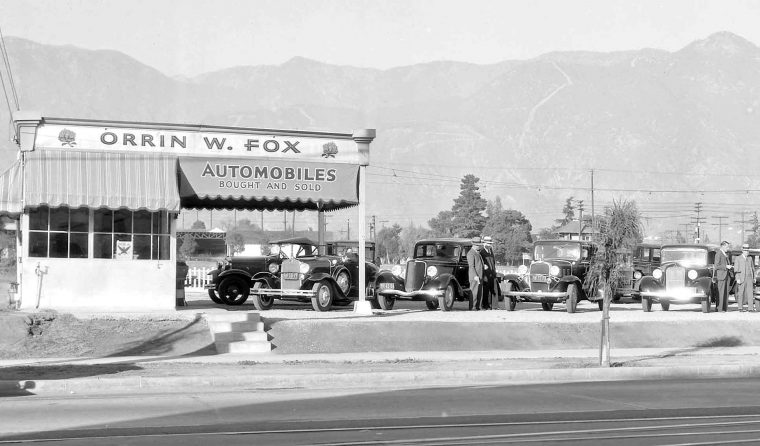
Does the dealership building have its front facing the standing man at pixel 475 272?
no

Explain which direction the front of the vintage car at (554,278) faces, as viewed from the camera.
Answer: facing the viewer and to the left of the viewer

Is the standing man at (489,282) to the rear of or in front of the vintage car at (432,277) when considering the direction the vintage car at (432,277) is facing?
to the rear

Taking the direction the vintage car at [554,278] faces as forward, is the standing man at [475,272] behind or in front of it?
in front

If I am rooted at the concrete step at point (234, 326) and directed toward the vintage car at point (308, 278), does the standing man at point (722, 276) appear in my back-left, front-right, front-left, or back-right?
front-right

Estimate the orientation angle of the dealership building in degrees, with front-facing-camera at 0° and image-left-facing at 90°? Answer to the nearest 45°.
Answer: approximately 0°

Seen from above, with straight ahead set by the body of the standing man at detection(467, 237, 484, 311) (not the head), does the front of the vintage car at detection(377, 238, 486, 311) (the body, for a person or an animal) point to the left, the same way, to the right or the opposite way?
to the right

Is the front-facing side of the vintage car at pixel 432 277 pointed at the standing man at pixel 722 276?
no

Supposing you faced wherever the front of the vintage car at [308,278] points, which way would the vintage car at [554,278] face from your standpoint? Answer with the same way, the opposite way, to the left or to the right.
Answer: the same way

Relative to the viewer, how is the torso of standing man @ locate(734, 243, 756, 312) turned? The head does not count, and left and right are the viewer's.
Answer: facing the viewer

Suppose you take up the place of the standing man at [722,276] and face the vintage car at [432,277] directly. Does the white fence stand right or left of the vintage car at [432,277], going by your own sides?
right

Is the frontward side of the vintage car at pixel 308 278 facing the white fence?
no

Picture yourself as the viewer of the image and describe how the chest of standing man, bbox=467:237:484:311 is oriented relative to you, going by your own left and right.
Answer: facing the viewer and to the right of the viewer

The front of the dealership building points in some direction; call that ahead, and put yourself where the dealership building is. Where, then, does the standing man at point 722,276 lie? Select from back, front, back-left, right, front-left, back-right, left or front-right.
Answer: left
